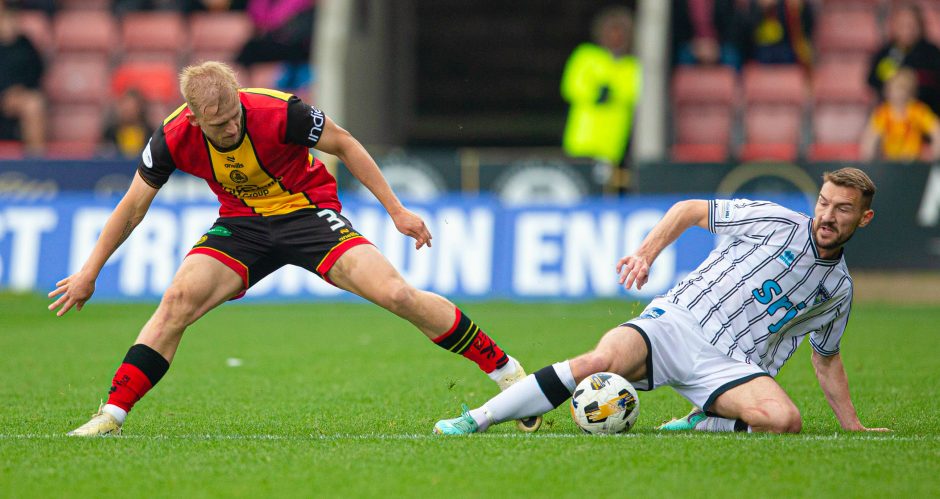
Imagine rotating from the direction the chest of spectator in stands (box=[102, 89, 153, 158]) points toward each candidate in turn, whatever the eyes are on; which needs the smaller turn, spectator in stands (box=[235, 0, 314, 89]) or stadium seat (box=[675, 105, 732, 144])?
the stadium seat

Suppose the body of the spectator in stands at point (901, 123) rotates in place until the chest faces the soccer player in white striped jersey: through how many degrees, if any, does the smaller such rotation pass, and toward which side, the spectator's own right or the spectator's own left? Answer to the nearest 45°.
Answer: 0° — they already face them

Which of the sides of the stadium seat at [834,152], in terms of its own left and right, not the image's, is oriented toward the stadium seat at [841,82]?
back

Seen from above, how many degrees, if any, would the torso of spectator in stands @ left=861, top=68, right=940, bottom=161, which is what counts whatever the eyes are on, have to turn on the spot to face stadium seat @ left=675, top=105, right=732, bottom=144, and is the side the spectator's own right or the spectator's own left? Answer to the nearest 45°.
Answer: approximately 90° to the spectator's own right

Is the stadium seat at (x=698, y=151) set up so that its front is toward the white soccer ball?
yes

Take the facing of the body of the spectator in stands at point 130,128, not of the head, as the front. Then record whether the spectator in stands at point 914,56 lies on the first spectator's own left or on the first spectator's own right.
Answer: on the first spectator's own left

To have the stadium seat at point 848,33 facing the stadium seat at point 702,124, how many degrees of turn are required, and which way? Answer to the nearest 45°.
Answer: approximately 45° to its right

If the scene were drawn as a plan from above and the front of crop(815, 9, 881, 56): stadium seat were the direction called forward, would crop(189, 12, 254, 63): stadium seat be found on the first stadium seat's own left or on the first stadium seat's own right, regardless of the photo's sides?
on the first stadium seat's own right
